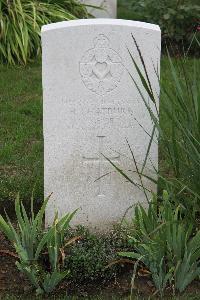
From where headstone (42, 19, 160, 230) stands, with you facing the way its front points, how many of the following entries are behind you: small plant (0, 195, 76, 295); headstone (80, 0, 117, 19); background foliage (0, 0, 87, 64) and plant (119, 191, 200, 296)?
2

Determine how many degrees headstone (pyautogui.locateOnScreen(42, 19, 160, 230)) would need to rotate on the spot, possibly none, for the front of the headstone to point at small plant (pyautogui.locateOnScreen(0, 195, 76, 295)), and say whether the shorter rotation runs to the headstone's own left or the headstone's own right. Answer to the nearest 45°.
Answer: approximately 45° to the headstone's own right

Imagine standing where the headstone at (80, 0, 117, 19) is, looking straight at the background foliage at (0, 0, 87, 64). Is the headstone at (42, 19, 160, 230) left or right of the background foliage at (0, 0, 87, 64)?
left

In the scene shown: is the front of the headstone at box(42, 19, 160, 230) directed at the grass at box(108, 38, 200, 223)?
no

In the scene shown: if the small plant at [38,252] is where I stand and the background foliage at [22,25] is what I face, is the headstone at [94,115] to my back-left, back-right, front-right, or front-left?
front-right

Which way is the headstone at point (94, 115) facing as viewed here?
toward the camera

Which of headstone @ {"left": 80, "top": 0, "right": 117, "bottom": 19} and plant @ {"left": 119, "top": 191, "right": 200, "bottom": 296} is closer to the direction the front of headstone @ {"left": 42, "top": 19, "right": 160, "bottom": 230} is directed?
the plant

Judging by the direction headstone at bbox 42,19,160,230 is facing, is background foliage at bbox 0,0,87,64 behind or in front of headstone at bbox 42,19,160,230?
behind

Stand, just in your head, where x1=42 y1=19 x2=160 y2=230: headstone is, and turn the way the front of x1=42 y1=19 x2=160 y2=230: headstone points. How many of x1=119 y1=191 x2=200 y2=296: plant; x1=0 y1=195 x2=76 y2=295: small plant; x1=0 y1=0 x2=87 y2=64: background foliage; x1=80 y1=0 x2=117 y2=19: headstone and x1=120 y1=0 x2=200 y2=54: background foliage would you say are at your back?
3

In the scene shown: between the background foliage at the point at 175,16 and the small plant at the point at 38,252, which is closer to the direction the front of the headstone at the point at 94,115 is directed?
the small plant

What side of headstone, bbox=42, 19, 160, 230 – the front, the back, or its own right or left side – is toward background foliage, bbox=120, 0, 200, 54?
back

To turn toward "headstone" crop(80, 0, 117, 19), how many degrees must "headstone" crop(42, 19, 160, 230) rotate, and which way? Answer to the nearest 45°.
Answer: approximately 180°

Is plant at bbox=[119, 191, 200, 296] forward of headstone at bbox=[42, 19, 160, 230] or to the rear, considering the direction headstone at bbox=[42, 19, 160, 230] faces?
forward
